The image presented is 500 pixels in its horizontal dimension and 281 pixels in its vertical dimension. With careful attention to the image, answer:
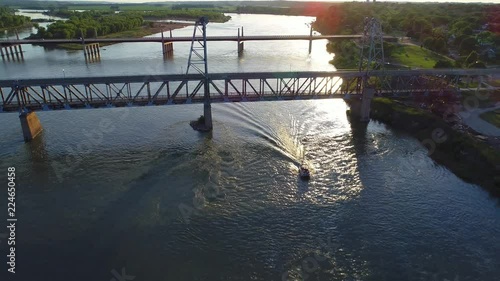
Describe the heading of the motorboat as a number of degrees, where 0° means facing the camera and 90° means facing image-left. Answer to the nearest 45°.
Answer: approximately 0°
